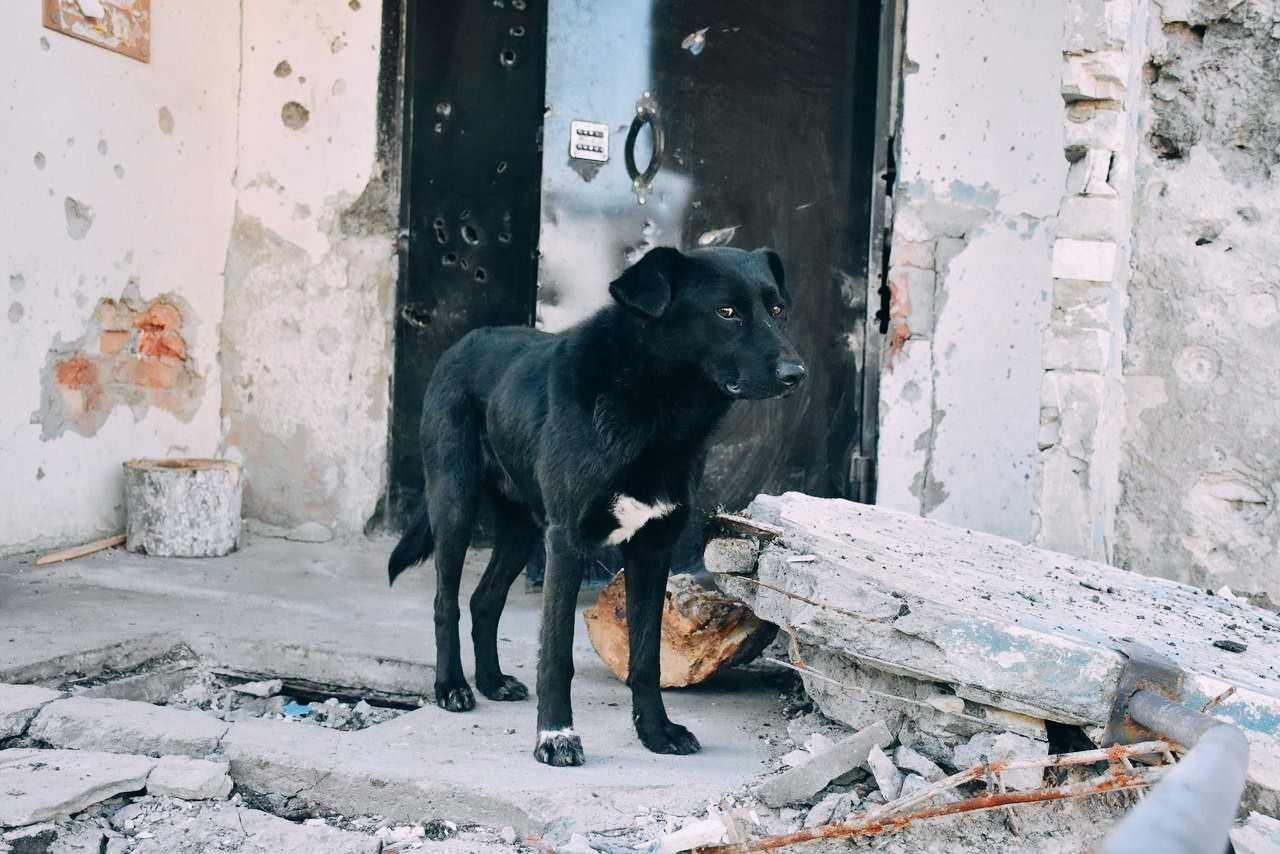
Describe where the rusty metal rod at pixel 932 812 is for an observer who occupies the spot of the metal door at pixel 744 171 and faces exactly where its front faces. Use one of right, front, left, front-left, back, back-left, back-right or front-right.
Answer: front

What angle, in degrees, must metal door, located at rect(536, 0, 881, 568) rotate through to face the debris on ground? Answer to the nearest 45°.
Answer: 0° — it already faces it

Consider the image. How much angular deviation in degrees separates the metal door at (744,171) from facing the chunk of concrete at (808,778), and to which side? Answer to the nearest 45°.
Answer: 0° — it already faces it

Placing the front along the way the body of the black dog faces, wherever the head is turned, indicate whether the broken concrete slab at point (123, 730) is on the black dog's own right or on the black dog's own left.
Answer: on the black dog's own right

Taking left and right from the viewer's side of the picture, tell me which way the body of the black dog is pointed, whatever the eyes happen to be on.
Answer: facing the viewer and to the right of the viewer

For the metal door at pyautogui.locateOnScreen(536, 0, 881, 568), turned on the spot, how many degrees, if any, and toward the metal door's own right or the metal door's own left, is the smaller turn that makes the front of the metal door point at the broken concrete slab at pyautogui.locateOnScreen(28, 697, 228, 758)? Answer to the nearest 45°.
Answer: approximately 45° to the metal door's own right

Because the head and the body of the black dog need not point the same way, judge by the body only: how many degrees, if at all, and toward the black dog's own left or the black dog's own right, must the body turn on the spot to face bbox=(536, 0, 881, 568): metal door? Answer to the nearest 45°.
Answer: approximately 135° to the black dog's own left

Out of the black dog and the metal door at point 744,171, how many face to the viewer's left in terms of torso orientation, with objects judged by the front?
0

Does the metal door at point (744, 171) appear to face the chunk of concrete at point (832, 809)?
yes

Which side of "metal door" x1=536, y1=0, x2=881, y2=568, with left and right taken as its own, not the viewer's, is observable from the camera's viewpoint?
front

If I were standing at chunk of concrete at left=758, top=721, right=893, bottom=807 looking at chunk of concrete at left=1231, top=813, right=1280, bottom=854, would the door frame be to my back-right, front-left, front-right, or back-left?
back-left

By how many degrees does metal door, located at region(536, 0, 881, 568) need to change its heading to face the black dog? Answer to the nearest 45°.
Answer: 0° — it already faces it

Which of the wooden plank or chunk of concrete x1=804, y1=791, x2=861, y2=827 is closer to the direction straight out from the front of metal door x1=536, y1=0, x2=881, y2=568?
the chunk of concrete

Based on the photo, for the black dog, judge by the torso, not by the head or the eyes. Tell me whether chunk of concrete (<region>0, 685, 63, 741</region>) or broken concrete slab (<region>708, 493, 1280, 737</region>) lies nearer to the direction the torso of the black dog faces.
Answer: the broken concrete slab

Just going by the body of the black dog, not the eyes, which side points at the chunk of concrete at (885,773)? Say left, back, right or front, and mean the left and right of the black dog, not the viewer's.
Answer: front
